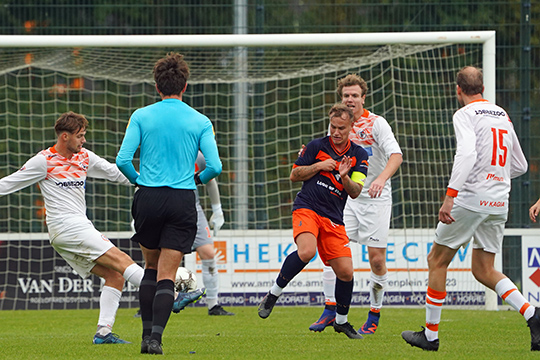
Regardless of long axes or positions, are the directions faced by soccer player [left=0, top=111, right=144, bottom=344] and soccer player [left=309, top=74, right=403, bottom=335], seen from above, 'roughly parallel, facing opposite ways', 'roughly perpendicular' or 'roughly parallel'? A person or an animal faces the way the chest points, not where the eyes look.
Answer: roughly perpendicular

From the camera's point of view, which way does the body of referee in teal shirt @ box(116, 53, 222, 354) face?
away from the camera

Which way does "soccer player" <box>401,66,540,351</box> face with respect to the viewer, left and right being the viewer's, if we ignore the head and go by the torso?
facing away from the viewer and to the left of the viewer

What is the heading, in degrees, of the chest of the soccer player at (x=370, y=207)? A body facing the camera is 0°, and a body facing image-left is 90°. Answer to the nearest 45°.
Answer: approximately 45°

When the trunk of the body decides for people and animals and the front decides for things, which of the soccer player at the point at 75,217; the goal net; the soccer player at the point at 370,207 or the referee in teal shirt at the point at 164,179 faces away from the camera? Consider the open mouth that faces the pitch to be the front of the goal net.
the referee in teal shirt

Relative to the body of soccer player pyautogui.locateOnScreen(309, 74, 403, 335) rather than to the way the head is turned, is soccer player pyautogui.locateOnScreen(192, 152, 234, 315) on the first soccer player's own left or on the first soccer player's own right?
on the first soccer player's own right

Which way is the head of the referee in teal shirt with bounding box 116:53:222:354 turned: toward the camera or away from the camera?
away from the camera
